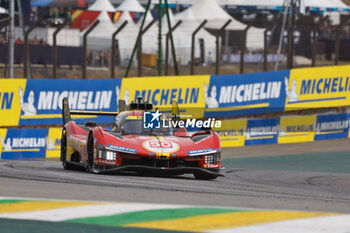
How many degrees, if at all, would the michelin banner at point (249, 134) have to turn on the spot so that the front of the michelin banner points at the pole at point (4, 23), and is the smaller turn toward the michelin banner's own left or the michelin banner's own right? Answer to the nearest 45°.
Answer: approximately 90° to the michelin banner's own right

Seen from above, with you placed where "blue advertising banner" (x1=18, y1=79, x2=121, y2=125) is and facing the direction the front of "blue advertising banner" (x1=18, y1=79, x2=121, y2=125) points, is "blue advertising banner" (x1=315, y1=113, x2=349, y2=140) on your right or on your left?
on your left

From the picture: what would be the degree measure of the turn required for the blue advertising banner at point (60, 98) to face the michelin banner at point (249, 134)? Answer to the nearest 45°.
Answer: approximately 90° to its left

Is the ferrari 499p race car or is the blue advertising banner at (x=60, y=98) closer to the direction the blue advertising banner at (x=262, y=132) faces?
the ferrari 499p race car

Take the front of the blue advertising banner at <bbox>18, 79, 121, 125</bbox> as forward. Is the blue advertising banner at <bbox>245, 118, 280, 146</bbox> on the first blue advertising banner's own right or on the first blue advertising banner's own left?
on the first blue advertising banner's own left

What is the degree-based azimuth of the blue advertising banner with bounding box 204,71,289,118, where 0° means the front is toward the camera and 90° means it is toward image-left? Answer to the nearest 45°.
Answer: approximately 0°

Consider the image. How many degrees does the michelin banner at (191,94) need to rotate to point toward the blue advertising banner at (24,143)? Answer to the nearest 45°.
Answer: approximately 45° to its right

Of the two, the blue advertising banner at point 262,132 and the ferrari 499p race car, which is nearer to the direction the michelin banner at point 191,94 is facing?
the ferrari 499p race car
